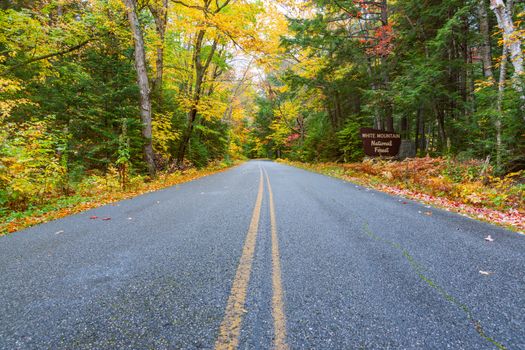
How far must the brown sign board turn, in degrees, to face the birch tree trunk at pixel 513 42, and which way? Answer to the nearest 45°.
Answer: approximately 45° to its left

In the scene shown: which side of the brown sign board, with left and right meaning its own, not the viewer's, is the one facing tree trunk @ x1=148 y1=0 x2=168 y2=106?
right

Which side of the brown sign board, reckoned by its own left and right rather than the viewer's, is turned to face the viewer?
front

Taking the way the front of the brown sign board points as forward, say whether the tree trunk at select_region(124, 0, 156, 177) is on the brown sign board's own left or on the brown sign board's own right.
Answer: on the brown sign board's own right
